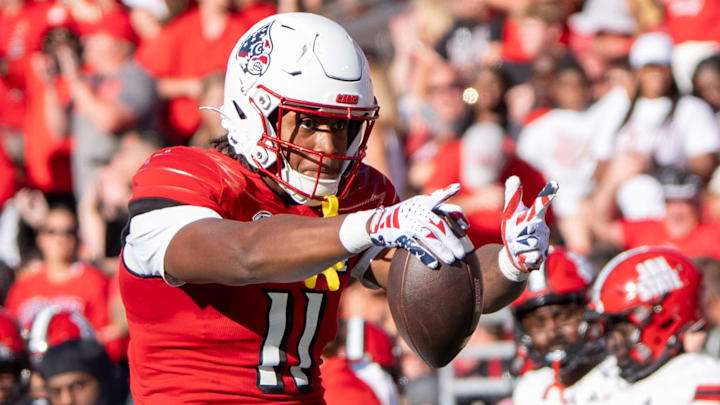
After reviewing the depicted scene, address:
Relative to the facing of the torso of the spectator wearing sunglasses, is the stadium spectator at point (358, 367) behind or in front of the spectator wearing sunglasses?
in front

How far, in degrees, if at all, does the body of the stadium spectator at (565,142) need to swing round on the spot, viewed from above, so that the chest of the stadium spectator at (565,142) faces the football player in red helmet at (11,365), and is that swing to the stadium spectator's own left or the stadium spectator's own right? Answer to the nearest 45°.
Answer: approximately 45° to the stadium spectator's own right

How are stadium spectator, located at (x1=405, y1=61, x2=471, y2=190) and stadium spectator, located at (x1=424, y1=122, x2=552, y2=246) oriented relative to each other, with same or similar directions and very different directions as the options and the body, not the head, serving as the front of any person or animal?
same or similar directions

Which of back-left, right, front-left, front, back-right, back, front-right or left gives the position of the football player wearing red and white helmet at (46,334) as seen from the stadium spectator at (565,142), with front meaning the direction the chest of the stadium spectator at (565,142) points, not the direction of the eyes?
front-right

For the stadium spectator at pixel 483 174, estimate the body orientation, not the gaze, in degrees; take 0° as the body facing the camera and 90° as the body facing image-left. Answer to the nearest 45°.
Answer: approximately 0°

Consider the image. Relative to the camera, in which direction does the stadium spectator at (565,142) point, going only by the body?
toward the camera

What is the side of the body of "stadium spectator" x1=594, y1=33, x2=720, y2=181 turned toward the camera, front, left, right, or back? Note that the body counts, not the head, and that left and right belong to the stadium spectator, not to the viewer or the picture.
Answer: front

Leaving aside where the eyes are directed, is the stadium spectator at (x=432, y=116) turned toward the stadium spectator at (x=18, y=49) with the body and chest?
no

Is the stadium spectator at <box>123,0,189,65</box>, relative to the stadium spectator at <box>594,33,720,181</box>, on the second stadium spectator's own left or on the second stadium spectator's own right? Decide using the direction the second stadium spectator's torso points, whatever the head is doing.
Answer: on the second stadium spectator's own right

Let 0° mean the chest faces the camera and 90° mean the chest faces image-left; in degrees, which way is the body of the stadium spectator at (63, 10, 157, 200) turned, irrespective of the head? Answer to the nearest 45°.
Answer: approximately 45°

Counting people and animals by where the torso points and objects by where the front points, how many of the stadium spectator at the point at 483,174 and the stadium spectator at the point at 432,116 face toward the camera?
2

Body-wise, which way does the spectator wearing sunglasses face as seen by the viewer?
toward the camera

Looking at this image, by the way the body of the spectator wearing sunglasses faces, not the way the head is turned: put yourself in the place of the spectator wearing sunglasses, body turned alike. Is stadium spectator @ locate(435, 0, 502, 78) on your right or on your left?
on your left

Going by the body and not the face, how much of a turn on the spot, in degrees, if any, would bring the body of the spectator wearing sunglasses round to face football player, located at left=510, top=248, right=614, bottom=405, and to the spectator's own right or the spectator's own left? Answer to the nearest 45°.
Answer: approximately 45° to the spectator's own left

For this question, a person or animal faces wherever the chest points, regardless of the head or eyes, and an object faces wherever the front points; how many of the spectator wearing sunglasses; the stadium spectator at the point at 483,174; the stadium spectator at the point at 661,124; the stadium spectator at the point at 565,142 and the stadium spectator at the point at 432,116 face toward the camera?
5

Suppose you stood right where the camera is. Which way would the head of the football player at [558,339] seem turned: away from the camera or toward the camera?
toward the camera
